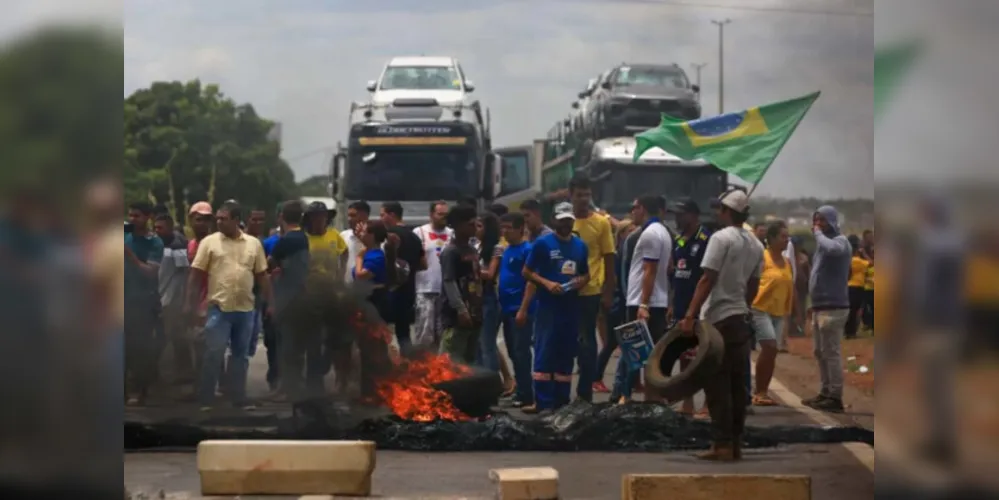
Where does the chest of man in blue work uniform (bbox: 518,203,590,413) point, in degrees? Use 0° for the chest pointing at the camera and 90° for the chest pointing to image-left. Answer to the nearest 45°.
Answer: approximately 0°

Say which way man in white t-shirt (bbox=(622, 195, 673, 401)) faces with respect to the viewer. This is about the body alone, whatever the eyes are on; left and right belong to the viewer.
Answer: facing to the left of the viewer

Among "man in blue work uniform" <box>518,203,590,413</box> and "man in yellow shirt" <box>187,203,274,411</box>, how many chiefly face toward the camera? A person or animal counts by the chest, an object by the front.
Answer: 2

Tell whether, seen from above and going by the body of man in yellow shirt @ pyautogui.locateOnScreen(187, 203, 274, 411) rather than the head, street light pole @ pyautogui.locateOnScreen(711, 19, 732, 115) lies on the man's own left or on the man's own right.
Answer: on the man's own left

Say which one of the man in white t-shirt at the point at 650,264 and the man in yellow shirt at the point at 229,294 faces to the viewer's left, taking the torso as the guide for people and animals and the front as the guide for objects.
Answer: the man in white t-shirt

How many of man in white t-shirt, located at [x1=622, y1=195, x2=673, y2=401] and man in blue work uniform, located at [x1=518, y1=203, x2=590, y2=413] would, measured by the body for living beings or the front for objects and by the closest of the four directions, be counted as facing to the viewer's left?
1

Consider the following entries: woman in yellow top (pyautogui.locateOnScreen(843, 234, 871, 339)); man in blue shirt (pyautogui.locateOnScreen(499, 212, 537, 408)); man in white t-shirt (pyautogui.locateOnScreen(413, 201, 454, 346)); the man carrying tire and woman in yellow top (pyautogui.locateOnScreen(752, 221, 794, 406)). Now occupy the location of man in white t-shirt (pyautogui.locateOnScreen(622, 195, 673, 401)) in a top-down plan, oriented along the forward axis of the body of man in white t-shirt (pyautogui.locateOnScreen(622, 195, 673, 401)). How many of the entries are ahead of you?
2
